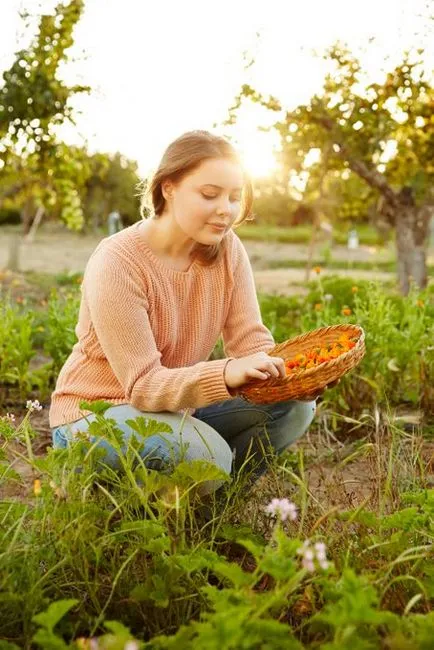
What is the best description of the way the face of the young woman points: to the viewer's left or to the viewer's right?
to the viewer's right

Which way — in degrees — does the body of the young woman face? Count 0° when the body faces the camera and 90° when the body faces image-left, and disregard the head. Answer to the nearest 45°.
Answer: approximately 315°

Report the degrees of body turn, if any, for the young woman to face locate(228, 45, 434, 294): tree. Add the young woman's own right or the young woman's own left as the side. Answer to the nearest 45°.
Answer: approximately 135° to the young woman's own left

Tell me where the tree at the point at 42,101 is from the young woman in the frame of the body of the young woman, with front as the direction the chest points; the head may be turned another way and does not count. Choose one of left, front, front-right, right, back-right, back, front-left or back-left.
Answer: back-left
